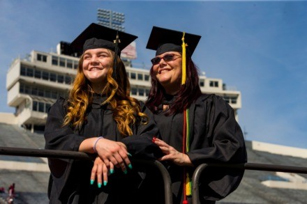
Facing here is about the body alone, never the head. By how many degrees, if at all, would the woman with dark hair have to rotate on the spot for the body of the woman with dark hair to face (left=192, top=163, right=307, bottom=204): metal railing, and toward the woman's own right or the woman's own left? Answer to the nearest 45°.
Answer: approximately 90° to the woman's own left

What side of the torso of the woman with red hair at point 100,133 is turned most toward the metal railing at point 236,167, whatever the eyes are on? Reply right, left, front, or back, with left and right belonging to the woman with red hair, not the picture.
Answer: left

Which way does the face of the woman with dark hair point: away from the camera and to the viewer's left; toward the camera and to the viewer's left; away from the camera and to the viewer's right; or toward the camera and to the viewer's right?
toward the camera and to the viewer's left

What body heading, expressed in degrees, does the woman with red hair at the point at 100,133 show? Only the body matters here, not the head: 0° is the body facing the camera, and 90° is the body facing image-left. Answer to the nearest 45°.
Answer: approximately 0°

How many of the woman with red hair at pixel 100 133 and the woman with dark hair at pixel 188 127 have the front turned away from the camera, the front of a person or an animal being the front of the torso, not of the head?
0

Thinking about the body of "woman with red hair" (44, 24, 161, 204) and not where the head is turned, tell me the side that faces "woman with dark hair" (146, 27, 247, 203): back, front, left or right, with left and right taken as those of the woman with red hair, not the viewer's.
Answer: left
